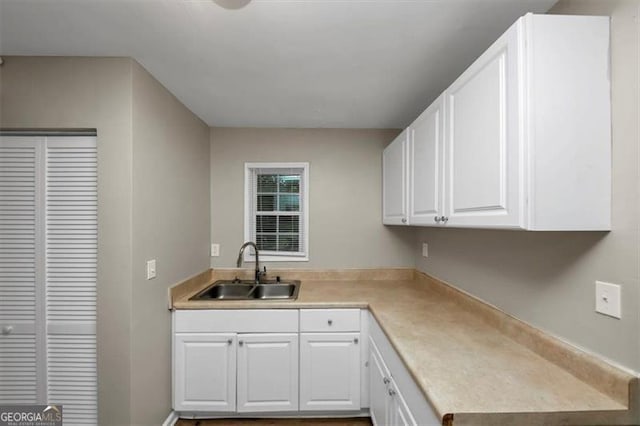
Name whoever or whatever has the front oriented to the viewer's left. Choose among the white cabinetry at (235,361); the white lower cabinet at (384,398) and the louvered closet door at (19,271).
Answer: the white lower cabinet

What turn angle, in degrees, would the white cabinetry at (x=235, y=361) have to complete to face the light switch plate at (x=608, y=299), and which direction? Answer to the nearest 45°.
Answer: approximately 45° to its left

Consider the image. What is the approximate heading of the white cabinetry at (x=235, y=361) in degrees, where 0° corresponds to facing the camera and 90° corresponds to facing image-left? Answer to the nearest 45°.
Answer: approximately 0°

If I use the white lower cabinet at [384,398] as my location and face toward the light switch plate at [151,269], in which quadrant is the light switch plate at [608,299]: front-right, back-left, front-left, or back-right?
back-left

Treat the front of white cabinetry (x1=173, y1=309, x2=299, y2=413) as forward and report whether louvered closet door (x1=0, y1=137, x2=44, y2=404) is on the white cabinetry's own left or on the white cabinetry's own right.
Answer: on the white cabinetry's own right

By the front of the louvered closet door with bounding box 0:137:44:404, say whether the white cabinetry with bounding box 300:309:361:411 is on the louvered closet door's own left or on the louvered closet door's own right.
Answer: on the louvered closet door's own left

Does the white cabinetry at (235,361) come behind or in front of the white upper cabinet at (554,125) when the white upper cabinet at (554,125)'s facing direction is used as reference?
in front

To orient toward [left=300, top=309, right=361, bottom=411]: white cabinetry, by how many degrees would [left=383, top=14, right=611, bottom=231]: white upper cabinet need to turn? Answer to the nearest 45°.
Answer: approximately 45° to its right
